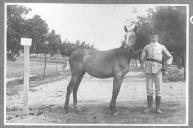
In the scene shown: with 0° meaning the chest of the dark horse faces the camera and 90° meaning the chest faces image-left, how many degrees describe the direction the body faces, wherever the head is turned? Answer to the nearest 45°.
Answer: approximately 270°

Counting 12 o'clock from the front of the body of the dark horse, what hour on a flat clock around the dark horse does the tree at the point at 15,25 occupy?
The tree is roughly at 8 o'clock from the dark horse.
